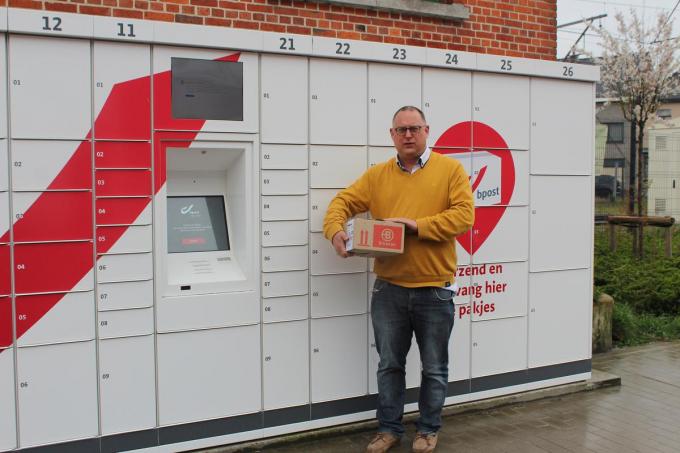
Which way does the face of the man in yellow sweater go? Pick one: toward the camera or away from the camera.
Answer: toward the camera

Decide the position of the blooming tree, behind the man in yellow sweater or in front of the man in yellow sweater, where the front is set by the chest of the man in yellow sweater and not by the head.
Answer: behind

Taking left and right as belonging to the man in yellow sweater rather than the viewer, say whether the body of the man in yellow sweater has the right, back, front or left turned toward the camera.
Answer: front
